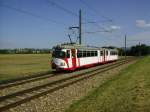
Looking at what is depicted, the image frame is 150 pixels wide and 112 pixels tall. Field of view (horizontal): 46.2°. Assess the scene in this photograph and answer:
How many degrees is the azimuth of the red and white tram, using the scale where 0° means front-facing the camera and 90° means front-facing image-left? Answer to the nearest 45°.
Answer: approximately 45°
